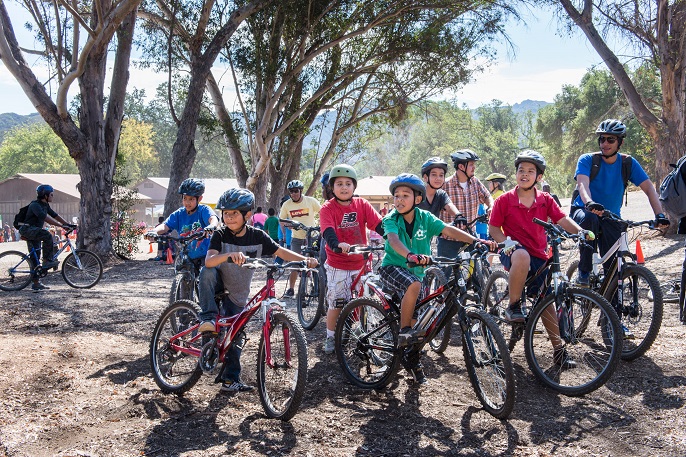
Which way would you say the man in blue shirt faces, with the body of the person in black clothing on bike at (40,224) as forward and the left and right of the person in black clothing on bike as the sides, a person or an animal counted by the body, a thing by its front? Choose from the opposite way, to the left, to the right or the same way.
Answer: to the right

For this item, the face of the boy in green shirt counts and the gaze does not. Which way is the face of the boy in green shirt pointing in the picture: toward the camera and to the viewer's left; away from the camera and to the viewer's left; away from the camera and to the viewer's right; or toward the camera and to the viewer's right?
toward the camera and to the viewer's left

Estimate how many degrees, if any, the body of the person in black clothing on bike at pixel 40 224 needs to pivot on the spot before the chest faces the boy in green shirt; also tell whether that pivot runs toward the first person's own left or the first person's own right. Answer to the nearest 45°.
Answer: approximately 90° to the first person's own right

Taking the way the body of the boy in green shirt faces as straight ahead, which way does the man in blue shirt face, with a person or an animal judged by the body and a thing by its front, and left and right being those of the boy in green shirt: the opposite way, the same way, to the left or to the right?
the same way

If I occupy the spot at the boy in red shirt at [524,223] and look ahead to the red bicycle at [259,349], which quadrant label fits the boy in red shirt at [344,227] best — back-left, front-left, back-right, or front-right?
front-right

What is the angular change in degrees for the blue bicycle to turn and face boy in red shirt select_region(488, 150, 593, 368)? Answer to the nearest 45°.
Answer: approximately 45° to its right

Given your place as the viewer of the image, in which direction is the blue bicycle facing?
facing to the right of the viewer

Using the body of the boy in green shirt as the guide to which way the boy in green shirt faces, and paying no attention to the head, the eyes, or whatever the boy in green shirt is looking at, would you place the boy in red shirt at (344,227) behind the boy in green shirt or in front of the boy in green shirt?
behind

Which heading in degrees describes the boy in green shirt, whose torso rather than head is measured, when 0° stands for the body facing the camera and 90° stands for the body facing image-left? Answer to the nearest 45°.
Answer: approximately 315°

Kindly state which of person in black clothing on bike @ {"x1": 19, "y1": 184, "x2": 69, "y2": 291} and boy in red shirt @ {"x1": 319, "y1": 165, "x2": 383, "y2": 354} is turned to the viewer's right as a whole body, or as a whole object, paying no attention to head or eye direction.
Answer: the person in black clothing on bike

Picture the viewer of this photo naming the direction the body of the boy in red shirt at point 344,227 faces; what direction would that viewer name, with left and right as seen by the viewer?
facing the viewer

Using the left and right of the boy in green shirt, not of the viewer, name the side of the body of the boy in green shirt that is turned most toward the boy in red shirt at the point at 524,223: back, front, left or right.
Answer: left

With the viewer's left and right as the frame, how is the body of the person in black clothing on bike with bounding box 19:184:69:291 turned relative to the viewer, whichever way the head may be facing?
facing to the right of the viewer

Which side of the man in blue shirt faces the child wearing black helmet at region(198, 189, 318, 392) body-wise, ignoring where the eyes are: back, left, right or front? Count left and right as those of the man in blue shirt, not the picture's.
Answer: right

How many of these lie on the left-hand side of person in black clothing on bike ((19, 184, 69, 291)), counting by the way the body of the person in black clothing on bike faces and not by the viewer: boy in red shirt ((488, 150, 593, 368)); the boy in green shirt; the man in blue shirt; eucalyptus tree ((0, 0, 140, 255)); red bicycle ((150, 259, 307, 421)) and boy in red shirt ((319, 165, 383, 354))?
1

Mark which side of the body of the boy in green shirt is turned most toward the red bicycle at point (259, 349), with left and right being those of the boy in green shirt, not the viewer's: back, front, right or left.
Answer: right

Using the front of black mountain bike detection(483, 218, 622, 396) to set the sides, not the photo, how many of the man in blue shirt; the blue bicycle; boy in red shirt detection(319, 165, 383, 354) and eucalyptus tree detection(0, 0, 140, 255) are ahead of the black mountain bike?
0

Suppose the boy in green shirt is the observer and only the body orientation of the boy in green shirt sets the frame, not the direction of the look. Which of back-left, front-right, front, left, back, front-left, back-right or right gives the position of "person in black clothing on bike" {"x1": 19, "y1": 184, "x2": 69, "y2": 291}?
back

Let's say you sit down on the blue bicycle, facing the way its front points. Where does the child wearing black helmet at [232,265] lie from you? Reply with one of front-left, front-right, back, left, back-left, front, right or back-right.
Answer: right

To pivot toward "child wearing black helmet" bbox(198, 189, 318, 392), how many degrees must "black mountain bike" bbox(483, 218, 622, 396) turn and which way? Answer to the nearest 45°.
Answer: approximately 135° to its right

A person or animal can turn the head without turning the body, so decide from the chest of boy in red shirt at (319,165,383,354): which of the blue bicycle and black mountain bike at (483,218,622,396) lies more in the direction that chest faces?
the black mountain bike

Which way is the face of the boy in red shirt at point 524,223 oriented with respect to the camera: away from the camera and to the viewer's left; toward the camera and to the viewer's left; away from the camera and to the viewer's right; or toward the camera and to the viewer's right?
toward the camera and to the viewer's left
